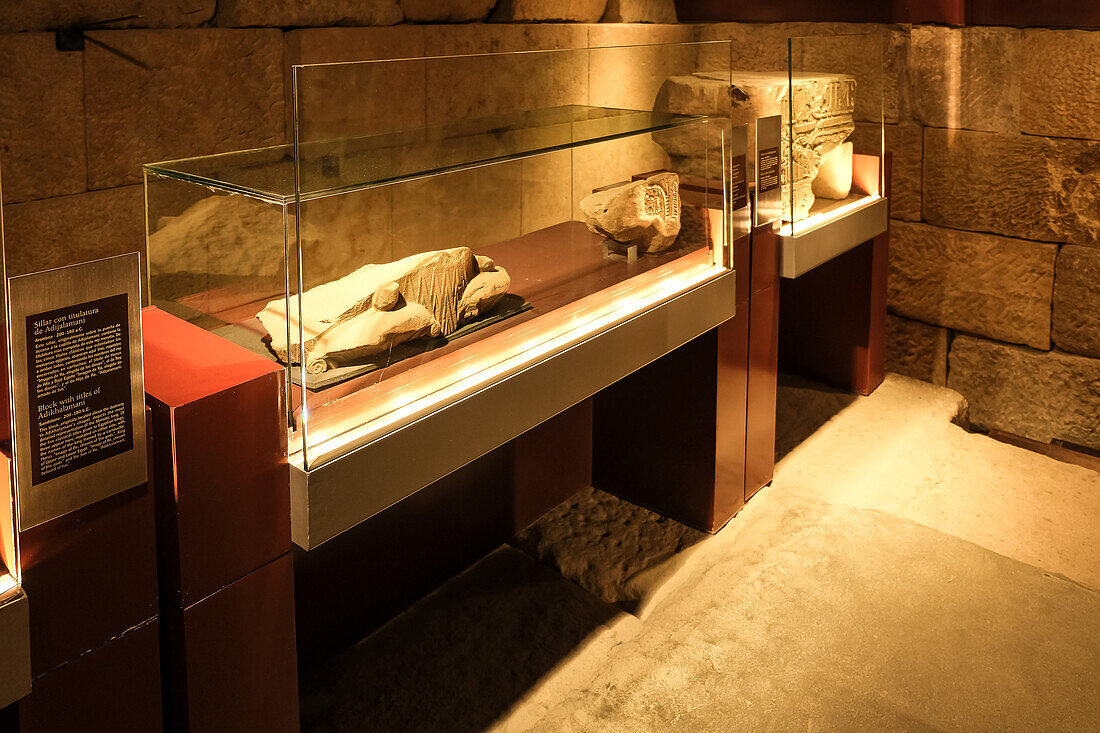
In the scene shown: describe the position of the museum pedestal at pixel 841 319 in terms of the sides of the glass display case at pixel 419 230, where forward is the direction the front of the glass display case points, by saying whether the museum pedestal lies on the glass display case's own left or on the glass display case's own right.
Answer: on the glass display case's own left

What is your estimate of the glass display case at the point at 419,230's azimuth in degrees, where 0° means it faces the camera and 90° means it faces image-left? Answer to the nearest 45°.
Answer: approximately 315°

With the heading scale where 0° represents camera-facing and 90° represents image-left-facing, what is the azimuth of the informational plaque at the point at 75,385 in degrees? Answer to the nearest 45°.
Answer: approximately 315°

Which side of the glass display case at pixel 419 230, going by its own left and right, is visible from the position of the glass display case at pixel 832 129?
left

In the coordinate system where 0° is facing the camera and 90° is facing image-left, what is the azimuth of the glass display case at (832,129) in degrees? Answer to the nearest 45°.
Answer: approximately 315°

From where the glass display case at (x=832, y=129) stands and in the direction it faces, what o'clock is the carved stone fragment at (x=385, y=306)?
The carved stone fragment is roughly at 2 o'clock from the glass display case.

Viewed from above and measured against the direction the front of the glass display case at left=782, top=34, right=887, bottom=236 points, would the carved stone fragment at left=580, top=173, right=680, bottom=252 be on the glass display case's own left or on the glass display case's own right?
on the glass display case's own right

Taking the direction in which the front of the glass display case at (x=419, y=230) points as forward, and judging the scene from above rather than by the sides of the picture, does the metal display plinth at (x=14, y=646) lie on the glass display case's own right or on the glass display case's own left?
on the glass display case's own right
